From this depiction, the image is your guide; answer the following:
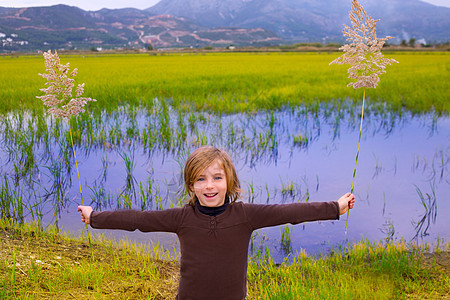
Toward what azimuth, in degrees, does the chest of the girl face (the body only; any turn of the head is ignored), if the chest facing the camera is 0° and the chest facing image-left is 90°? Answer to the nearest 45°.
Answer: approximately 0°
